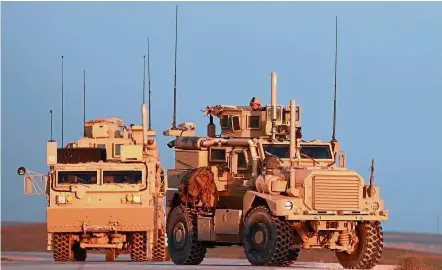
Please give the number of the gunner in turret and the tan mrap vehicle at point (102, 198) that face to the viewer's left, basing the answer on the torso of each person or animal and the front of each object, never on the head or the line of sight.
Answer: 0

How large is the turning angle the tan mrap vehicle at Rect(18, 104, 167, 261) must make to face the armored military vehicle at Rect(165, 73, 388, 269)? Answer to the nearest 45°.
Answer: approximately 45° to its left

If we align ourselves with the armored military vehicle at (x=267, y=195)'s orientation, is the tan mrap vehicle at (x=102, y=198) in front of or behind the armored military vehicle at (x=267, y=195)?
behind

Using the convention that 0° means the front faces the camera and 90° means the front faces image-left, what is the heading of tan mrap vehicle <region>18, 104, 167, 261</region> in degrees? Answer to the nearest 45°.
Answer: approximately 0°

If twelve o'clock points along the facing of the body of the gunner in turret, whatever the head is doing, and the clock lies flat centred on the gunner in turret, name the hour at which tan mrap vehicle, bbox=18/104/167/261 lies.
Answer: The tan mrap vehicle is roughly at 4 o'clock from the gunner in turret.

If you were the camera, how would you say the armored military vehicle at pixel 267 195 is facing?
facing the viewer and to the right of the viewer

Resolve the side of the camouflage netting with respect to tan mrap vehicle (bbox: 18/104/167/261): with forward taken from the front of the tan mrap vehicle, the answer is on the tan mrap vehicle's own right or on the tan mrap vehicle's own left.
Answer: on the tan mrap vehicle's own left
